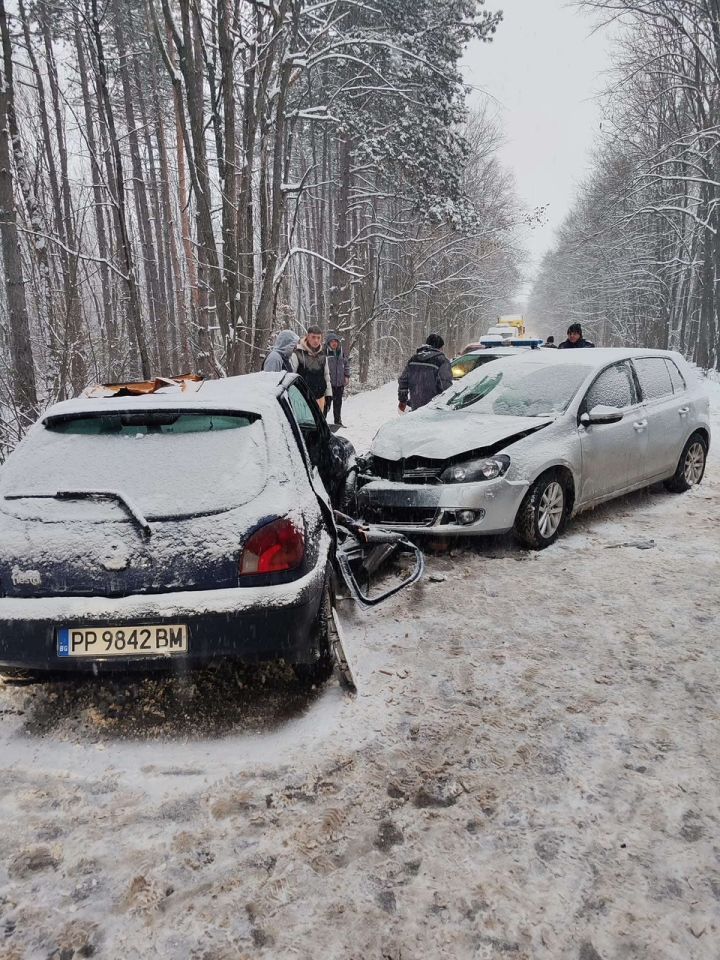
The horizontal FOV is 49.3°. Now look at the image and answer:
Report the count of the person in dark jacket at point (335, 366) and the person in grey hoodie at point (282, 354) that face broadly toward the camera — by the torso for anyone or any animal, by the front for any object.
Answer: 1

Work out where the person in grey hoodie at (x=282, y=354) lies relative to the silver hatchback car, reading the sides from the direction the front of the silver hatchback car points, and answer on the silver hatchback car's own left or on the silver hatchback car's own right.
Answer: on the silver hatchback car's own right

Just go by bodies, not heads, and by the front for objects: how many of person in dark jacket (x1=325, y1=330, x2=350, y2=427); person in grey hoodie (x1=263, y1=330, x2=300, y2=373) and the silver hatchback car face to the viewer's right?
1

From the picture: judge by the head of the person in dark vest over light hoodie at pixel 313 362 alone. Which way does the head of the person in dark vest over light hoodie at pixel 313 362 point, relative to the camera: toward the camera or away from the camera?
toward the camera

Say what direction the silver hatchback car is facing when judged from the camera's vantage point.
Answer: facing the viewer and to the left of the viewer

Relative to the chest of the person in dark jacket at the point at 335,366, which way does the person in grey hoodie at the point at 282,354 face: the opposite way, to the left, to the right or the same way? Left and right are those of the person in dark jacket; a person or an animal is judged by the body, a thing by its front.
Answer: to the left

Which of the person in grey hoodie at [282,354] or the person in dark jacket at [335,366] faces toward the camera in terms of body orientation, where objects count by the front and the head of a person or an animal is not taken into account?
the person in dark jacket

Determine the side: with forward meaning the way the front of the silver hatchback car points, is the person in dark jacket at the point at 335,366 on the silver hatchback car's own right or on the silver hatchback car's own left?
on the silver hatchback car's own right

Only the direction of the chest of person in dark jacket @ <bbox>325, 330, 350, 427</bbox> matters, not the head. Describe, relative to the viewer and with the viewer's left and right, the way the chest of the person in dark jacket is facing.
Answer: facing the viewer

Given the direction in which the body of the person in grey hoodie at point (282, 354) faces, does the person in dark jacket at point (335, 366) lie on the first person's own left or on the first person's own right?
on the first person's own left

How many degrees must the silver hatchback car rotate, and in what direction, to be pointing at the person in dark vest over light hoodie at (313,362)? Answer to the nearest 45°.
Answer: approximately 90° to its right

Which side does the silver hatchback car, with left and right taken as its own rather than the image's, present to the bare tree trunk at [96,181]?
right

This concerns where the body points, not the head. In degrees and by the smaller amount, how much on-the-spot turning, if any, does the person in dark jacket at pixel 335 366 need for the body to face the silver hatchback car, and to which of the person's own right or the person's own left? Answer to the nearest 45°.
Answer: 0° — they already face it

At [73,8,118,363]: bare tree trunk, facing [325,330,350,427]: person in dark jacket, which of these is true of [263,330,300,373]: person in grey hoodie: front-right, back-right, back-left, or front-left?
front-right
